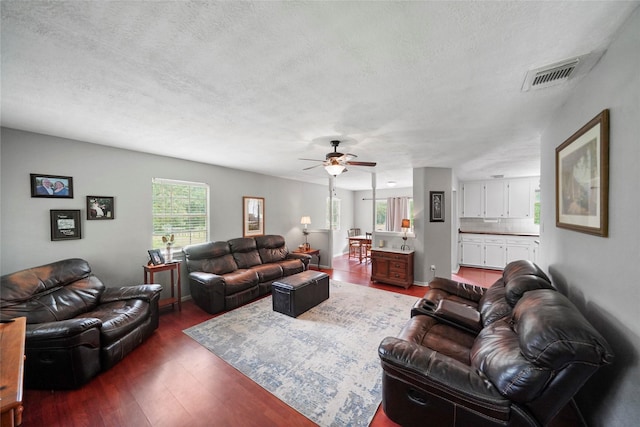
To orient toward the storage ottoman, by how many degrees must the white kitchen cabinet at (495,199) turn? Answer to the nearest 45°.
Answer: approximately 45° to its right

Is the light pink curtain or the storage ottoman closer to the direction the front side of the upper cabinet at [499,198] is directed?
the storage ottoman

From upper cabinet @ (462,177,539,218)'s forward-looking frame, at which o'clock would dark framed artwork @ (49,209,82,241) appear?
The dark framed artwork is roughly at 1 o'clock from the upper cabinet.

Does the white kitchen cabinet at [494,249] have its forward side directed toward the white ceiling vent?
yes

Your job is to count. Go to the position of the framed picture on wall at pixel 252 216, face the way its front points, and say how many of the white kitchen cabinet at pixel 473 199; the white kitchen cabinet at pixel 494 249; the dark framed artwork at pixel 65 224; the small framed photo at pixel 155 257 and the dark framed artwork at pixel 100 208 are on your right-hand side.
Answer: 3

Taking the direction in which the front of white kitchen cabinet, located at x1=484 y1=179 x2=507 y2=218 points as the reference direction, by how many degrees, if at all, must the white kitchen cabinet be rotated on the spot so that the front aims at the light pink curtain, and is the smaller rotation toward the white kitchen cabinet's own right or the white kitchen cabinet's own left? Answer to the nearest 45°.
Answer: approximately 90° to the white kitchen cabinet's own right

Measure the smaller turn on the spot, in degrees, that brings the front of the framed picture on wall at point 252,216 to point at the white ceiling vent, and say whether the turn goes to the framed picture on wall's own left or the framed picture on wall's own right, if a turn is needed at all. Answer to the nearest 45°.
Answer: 0° — it already faces it

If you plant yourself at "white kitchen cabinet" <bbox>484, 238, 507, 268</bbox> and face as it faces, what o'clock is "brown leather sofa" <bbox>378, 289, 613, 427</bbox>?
The brown leather sofa is roughly at 12 o'clock from the white kitchen cabinet.
